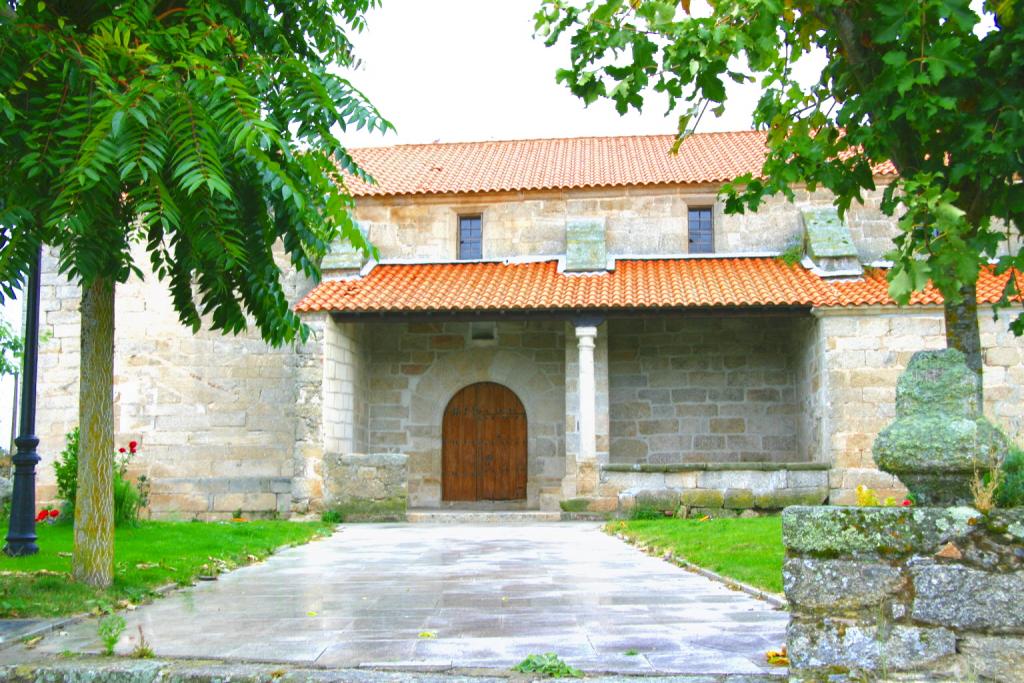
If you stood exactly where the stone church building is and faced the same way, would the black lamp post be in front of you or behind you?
in front

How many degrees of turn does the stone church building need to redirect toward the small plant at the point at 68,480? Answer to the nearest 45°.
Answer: approximately 45° to its right

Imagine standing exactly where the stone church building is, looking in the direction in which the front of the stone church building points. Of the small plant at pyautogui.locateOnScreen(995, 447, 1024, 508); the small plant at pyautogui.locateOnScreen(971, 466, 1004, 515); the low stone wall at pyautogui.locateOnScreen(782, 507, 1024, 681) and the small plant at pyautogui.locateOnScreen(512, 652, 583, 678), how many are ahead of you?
4

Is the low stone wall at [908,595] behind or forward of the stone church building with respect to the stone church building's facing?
forward

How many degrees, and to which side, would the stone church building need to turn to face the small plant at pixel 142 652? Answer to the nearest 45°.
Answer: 0° — it already faces it

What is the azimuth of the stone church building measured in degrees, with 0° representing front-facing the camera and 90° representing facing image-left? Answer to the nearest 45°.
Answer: approximately 0°

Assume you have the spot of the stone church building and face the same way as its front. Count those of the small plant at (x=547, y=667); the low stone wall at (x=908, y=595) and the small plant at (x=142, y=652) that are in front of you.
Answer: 3
